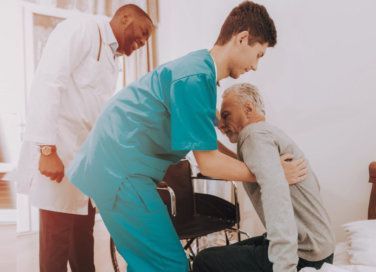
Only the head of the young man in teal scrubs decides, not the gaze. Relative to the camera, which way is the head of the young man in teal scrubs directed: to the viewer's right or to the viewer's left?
to the viewer's right

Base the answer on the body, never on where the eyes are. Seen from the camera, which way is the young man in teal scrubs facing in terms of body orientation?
to the viewer's right

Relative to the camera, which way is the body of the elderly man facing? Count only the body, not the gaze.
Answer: to the viewer's left

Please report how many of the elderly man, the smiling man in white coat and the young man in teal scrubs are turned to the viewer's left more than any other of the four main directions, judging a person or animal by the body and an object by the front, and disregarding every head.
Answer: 1

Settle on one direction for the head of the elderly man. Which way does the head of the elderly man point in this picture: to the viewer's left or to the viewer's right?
to the viewer's left

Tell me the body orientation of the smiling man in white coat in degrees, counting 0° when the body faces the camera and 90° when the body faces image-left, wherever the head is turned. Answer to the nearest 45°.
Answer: approximately 270°
